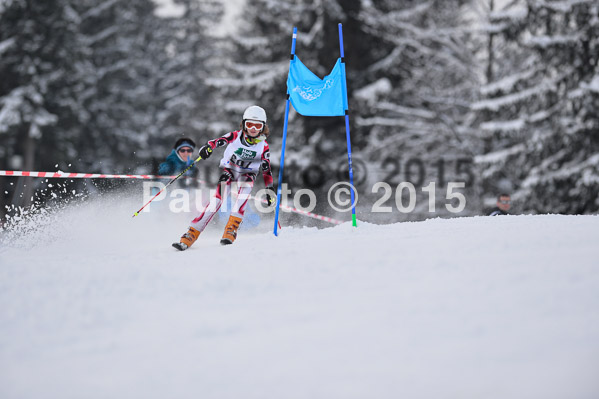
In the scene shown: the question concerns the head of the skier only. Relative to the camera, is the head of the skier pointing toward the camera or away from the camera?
toward the camera

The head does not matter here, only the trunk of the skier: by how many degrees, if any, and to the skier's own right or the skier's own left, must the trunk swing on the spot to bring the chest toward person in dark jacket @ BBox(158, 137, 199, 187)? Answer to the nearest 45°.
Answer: approximately 180°

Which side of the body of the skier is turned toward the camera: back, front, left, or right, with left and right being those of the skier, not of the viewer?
front
